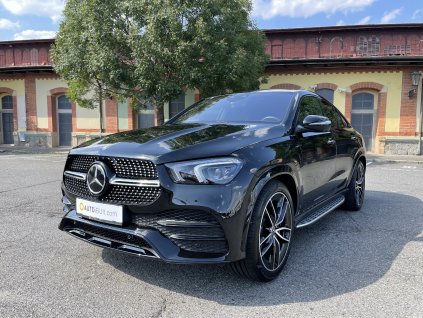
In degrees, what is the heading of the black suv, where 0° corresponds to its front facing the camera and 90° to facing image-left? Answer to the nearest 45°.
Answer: approximately 45°

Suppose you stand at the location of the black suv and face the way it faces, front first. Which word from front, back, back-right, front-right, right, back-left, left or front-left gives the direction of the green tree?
back-right
